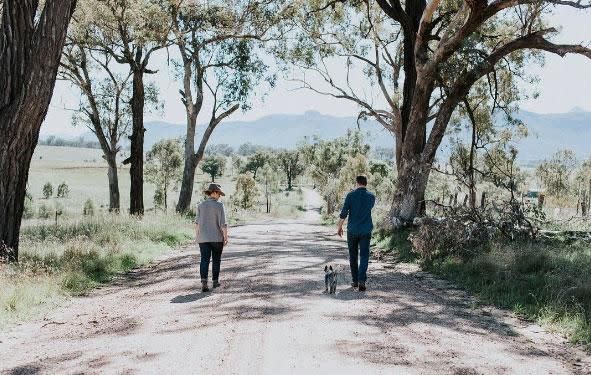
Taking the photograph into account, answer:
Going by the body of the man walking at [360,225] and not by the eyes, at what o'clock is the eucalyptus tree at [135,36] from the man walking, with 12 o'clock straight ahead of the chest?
The eucalyptus tree is roughly at 11 o'clock from the man walking.

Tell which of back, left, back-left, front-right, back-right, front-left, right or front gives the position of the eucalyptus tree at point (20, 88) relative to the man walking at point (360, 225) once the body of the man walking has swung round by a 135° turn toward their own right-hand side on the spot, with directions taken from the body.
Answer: back-right

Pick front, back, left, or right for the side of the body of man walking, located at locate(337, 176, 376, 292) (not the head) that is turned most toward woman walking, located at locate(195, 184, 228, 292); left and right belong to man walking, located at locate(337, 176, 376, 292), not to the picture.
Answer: left

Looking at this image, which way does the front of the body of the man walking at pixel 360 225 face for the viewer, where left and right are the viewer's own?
facing away from the viewer

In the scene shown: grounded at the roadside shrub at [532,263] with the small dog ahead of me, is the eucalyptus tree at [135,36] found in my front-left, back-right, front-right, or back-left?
front-right

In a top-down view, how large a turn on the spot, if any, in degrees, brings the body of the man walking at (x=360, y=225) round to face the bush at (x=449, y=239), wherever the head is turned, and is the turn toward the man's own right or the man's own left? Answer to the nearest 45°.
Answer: approximately 45° to the man's own right

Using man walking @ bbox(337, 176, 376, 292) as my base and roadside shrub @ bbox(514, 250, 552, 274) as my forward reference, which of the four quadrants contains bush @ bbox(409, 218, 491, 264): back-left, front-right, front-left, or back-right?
front-left

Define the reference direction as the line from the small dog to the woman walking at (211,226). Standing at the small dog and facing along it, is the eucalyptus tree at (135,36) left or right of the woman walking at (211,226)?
right

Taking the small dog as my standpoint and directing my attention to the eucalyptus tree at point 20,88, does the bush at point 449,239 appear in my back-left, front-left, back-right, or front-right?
back-right

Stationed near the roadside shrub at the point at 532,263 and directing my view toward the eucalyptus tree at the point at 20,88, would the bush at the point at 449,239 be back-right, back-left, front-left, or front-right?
front-right

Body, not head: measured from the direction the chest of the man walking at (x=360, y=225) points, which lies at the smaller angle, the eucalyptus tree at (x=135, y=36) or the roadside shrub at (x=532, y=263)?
the eucalyptus tree
